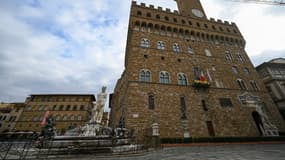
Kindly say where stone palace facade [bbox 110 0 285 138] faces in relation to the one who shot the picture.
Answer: facing the viewer and to the right of the viewer

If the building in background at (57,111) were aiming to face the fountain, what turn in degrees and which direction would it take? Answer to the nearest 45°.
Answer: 0° — it already faces it

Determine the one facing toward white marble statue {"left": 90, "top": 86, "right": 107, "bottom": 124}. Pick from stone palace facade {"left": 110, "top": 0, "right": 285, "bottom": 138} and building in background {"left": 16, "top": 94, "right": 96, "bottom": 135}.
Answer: the building in background

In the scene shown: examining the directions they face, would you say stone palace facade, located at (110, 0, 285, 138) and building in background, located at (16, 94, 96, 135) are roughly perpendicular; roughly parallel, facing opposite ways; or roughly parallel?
roughly parallel

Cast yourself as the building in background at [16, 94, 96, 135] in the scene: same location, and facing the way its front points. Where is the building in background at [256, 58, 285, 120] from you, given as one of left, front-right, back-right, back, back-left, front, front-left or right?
front-left

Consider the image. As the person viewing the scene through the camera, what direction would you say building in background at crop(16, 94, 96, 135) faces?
facing the viewer

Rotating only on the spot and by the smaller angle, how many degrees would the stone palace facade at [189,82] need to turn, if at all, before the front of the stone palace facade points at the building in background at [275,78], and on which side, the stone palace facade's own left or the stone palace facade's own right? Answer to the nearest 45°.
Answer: approximately 90° to the stone palace facade's own left

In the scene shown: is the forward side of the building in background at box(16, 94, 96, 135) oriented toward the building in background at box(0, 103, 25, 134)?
no

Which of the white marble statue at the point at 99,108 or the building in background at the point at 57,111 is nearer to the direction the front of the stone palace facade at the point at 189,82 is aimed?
the white marble statue

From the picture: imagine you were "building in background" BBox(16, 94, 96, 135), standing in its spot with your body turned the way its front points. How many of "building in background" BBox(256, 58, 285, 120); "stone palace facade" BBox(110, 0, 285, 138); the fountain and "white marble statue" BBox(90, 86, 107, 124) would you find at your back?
0

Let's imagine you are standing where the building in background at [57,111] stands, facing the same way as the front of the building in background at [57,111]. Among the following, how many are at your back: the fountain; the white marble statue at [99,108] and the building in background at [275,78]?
0

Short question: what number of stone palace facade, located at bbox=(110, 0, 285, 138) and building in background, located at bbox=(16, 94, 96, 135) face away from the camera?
0

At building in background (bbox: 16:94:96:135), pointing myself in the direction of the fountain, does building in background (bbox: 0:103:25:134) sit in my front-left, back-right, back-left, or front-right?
back-right
